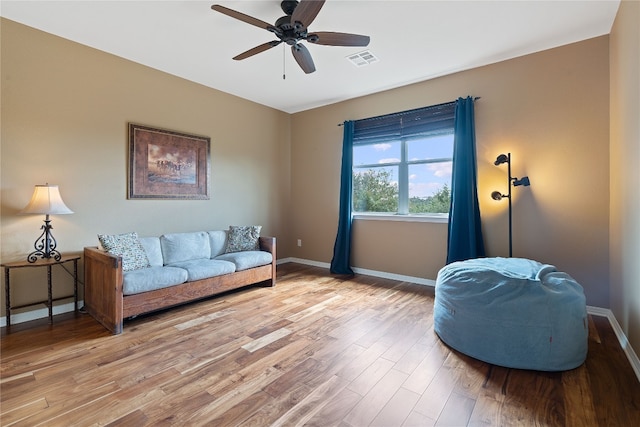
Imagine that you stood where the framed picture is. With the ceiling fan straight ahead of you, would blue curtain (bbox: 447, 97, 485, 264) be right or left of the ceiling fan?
left

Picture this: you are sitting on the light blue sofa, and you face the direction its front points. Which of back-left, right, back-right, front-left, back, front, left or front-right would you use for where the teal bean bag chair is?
front

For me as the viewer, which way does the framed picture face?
facing the viewer and to the right of the viewer

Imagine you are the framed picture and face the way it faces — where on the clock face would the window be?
The window is roughly at 11 o'clock from the framed picture.

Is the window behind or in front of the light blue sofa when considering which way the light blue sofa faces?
in front

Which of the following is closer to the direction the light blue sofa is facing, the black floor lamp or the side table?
the black floor lamp

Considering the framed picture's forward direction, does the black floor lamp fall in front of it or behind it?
in front

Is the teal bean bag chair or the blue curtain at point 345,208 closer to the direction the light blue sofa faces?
the teal bean bag chair

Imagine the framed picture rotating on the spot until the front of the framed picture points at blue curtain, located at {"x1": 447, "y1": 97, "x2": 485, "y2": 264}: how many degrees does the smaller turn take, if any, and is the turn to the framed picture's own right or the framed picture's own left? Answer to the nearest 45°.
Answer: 0° — it already faces it

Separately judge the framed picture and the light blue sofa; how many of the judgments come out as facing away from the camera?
0

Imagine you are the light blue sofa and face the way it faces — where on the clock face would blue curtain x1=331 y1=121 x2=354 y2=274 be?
The blue curtain is roughly at 10 o'clock from the light blue sofa.
